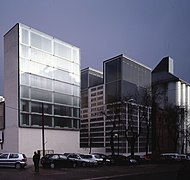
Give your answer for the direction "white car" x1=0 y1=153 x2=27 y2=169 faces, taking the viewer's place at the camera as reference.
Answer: facing to the left of the viewer

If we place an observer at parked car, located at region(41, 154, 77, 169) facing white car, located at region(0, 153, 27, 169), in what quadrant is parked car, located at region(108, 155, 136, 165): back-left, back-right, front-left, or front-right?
back-right
